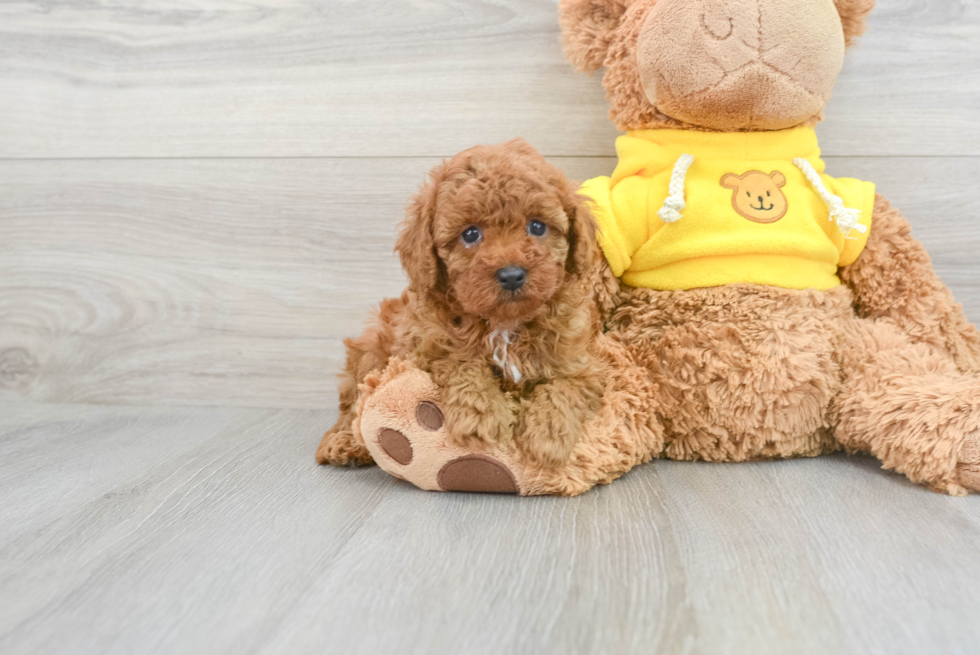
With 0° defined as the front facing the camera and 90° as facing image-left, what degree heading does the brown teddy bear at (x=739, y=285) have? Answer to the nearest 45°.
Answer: approximately 0°
